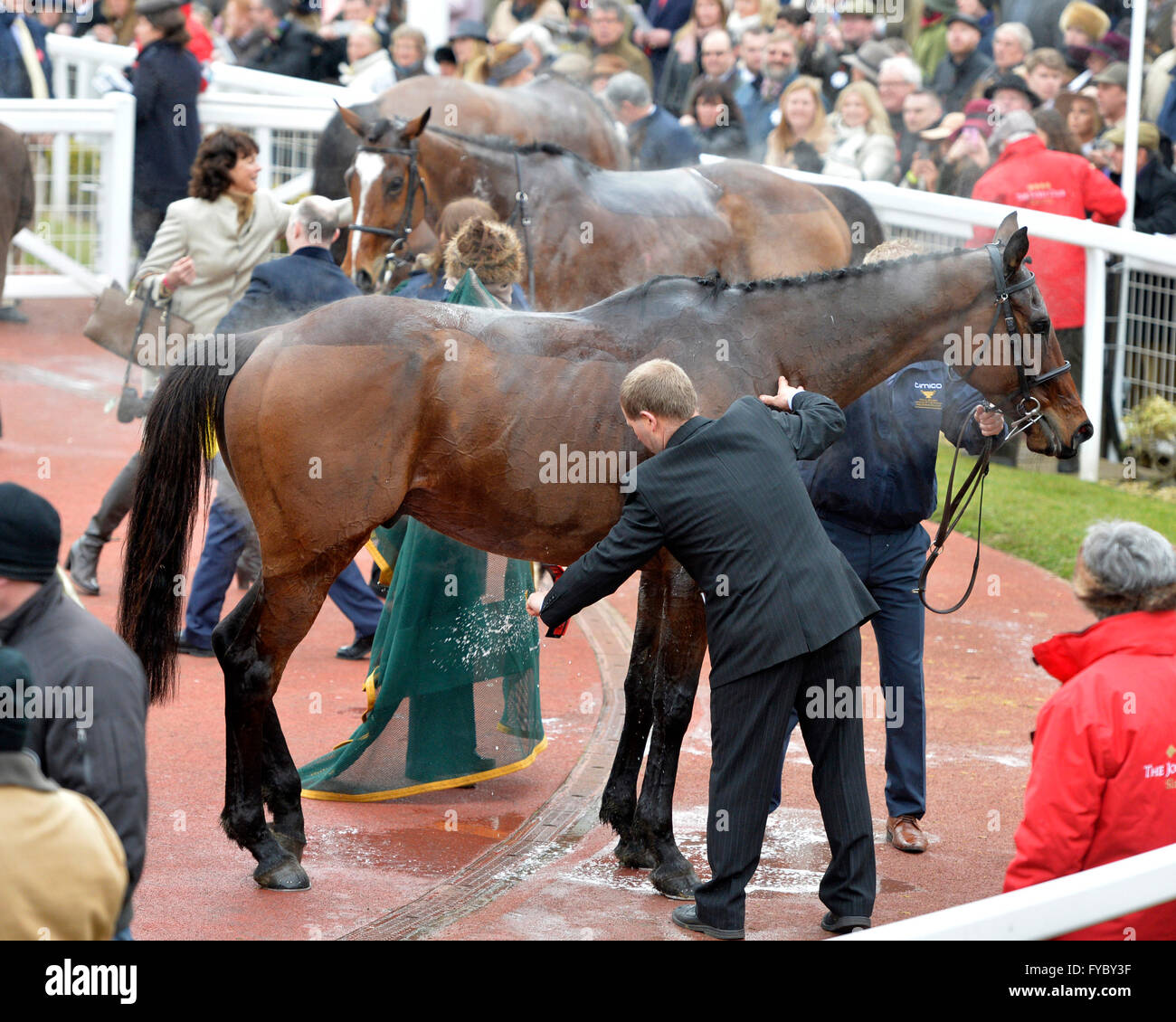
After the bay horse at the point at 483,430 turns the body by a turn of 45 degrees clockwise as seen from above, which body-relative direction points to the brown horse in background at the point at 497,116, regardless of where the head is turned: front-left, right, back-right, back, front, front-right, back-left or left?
back-left

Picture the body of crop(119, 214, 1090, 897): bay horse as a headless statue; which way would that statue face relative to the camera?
to the viewer's right

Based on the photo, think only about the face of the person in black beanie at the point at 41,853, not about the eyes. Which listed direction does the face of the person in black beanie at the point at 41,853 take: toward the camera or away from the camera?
away from the camera

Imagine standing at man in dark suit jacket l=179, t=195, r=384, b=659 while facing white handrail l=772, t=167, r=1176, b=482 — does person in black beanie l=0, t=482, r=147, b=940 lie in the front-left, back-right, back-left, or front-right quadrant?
back-right

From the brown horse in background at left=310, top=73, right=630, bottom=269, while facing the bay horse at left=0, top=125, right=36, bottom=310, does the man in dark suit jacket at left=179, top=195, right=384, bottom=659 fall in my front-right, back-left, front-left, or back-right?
front-left

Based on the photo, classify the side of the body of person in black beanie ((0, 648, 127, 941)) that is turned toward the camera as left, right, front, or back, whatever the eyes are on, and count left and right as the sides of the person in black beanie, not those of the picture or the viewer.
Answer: back

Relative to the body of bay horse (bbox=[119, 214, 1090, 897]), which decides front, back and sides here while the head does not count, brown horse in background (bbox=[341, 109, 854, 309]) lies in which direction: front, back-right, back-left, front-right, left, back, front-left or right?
left

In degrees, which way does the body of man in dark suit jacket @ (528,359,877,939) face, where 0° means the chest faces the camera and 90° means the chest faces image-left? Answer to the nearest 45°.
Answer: approximately 135°

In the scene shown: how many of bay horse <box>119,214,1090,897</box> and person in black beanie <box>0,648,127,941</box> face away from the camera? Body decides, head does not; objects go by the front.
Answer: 1

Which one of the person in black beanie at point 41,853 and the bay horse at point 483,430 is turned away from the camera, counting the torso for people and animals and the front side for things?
the person in black beanie

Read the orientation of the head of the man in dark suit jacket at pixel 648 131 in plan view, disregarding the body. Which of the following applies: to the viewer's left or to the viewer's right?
to the viewer's left

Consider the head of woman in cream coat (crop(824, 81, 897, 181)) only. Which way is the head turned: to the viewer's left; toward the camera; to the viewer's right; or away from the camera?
toward the camera

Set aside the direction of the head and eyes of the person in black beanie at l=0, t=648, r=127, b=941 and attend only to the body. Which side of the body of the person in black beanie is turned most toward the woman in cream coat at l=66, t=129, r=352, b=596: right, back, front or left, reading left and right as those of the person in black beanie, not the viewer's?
front
